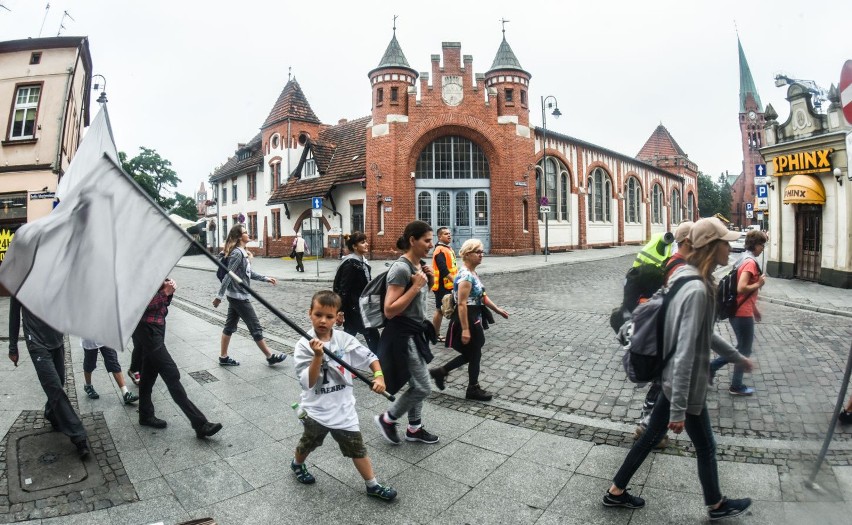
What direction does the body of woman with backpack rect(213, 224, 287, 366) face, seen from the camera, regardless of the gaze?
to the viewer's right

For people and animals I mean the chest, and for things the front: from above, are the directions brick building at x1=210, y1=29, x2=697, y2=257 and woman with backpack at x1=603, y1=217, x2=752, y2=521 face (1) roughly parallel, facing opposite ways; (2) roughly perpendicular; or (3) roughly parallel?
roughly perpendicular

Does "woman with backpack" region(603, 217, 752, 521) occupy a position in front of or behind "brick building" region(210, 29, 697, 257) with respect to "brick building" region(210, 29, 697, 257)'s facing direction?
in front

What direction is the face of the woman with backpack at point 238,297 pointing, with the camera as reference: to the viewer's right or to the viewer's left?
to the viewer's right

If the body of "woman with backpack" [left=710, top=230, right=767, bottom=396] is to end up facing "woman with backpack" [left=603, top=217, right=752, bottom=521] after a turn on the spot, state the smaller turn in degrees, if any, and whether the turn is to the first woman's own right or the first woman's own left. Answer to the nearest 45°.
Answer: approximately 90° to the first woman's own right
